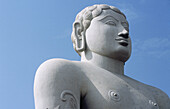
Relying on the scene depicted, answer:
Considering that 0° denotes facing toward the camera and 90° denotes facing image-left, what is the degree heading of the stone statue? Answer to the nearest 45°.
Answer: approximately 315°
